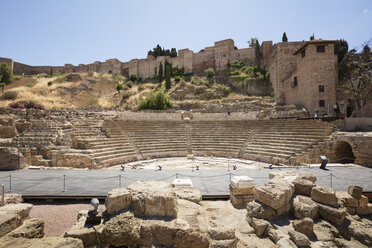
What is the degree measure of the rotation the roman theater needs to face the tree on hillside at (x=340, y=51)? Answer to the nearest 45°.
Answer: approximately 135° to its left

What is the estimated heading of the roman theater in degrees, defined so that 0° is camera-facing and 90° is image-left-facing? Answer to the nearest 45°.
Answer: approximately 0°

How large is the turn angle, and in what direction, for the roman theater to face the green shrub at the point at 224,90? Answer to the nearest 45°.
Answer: approximately 180°

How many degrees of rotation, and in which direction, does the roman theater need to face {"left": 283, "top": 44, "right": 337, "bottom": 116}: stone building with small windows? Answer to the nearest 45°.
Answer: approximately 135° to its left

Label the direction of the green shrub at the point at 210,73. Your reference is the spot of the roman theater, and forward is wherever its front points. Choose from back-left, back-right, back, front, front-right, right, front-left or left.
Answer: back

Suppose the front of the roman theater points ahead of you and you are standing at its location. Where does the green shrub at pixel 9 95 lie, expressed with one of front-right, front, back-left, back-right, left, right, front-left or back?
back-right
